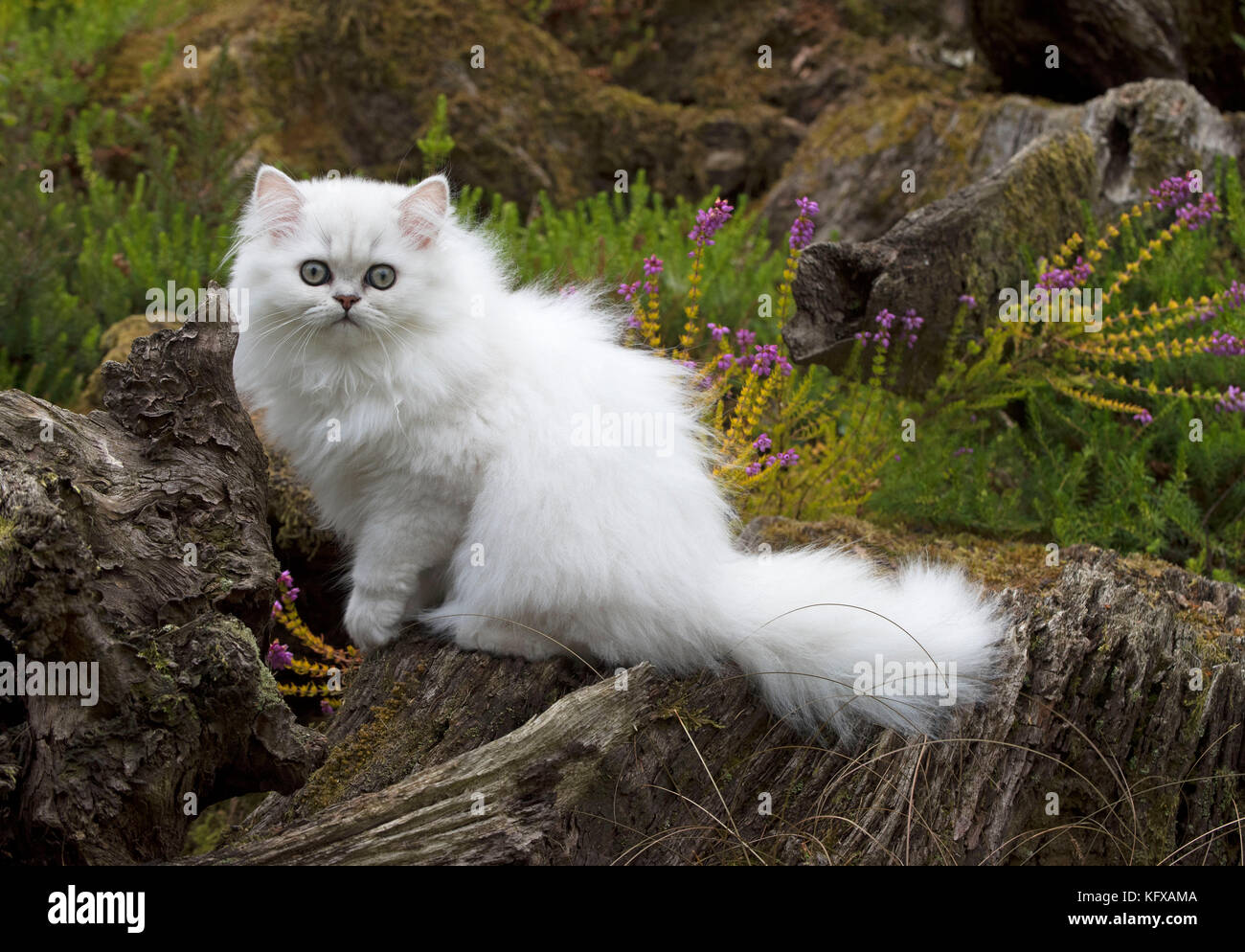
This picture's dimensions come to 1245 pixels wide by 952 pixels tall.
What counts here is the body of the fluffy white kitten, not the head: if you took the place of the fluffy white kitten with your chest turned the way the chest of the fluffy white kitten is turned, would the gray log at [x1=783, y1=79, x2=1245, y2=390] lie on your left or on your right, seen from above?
on your right

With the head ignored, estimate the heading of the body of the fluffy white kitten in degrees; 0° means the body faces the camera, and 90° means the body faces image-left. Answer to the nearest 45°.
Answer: approximately 90°

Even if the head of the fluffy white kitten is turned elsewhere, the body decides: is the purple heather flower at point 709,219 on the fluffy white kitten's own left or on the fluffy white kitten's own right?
on the fluffy white kitten's own right

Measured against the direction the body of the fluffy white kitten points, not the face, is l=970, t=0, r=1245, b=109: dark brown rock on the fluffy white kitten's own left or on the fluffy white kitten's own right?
on the fluffy white kitten's own right

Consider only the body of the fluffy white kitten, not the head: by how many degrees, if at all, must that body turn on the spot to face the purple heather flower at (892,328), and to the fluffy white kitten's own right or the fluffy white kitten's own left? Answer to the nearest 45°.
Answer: approximately 135° to the fluffy white kitten's own right
